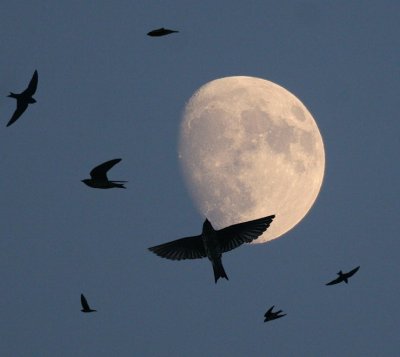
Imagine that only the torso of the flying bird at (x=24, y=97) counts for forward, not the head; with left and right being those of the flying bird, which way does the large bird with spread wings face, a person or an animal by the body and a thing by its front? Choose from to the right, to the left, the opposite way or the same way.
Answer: to the right

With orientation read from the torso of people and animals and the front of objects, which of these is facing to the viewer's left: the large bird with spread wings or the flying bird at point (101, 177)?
the flying bird

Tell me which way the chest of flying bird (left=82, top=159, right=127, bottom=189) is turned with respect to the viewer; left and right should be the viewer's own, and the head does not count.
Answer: facing to the left of the viewer

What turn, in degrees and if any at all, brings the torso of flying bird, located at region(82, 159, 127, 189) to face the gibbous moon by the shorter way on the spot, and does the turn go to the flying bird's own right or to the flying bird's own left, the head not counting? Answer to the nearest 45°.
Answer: approximately 135° to the flying bird's own right

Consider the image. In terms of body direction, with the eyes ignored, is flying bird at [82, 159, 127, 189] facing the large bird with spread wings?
no

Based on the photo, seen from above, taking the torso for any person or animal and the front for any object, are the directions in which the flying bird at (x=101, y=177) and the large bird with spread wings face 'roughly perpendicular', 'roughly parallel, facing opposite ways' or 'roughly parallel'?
roughly perpendicular
